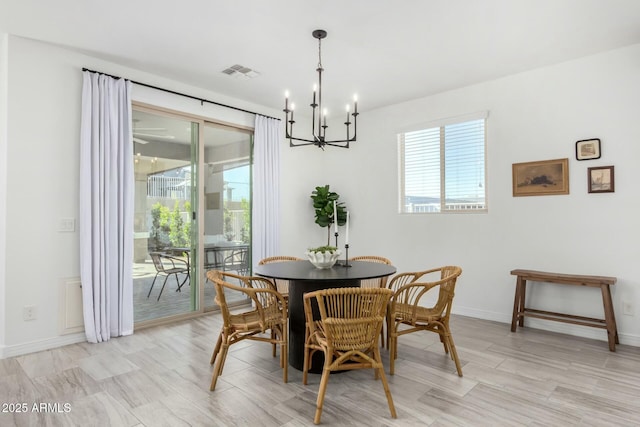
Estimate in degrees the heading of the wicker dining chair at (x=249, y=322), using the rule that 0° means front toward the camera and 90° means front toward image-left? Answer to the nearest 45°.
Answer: approximately 270°

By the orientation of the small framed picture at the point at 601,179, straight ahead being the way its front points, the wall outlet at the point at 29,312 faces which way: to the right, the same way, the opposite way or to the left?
to the left

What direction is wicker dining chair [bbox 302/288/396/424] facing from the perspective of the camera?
away from the camera

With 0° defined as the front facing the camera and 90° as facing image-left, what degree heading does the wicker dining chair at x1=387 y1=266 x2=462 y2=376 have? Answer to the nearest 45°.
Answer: approximately 90°

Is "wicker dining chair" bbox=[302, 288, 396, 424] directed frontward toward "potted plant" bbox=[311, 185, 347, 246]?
yes

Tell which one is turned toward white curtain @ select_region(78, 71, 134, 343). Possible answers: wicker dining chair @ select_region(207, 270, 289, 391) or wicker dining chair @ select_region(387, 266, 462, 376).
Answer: wicker dining chair @ select_region(387, 266, 462, 376)

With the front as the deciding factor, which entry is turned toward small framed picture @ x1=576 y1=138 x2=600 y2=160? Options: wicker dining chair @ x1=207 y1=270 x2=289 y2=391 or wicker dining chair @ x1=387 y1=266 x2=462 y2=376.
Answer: wicker dining chair @ x1=207 y1=270 x2=289 y2=391

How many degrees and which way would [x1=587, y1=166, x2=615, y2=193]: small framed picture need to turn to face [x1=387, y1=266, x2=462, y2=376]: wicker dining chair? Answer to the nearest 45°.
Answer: approximately 45° to its right

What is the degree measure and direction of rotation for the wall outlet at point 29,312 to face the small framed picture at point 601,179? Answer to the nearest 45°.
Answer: approximately 45° to its left

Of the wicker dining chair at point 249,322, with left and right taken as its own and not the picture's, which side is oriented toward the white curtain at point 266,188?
left

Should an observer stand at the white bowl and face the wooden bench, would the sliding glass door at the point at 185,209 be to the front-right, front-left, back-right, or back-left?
back-left

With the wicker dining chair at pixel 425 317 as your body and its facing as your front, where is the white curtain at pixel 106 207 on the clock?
The white curtain is roughly at 12 o'clock from the wicker dining chair.
